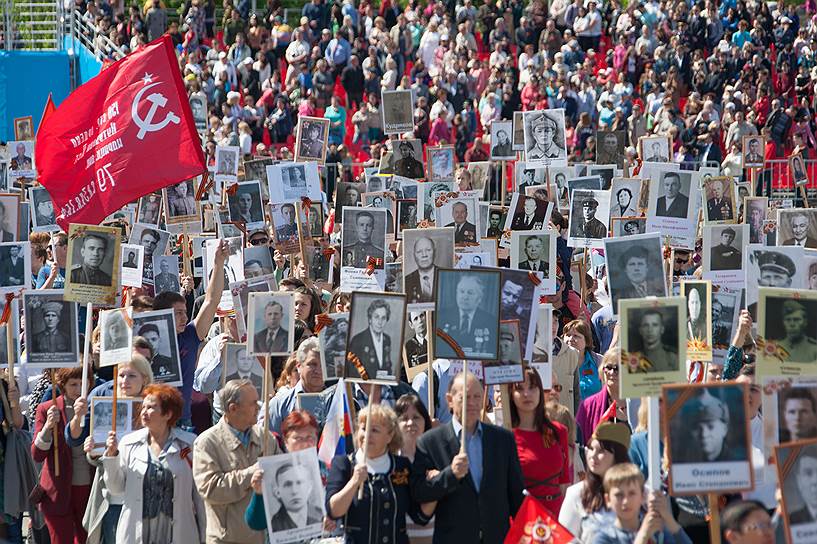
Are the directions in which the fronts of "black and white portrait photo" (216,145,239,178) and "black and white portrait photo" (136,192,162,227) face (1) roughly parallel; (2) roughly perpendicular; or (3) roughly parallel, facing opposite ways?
roughly parallel

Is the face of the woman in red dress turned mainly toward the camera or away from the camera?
toward the camera

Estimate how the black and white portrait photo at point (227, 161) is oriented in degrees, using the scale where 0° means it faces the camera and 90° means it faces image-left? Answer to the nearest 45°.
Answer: approximately 0°

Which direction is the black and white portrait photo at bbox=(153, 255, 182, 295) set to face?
toward the camera

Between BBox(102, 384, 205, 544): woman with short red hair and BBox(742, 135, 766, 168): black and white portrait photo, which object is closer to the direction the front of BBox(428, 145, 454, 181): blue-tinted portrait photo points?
the woman with short red hair

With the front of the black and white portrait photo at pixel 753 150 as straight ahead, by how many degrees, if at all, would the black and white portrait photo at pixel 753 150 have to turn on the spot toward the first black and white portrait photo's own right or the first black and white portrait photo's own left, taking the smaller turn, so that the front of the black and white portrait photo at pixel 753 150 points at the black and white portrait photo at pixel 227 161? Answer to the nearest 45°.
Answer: approximately 45° to the first black and white portrait photo's own right

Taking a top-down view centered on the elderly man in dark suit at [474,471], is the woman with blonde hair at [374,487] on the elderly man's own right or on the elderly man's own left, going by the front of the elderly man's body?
on the elderly man's own right

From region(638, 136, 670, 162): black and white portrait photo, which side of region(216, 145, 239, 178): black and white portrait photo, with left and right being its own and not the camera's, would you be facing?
left

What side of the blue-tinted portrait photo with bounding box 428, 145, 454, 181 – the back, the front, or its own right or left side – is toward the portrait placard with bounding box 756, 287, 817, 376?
front

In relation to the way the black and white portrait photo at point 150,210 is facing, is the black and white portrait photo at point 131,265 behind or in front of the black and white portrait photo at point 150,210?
in front

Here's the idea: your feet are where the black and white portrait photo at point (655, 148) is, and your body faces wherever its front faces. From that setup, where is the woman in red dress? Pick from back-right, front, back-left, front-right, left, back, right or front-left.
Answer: front

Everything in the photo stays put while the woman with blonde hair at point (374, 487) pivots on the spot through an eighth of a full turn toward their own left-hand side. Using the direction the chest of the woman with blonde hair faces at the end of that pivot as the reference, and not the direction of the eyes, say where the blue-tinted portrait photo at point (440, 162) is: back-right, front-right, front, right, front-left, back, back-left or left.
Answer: back-left

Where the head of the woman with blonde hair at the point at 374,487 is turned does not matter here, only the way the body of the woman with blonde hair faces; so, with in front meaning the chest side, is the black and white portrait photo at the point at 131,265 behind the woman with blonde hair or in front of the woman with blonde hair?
behind

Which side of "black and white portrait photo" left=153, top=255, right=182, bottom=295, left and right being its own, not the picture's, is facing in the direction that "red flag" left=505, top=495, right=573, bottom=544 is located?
front
